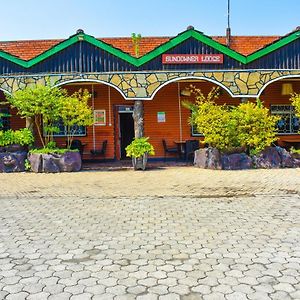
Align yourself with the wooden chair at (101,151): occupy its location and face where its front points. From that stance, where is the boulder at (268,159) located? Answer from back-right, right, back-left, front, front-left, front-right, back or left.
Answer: back-left

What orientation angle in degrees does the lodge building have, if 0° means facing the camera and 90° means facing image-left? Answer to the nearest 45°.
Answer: approximately 0°

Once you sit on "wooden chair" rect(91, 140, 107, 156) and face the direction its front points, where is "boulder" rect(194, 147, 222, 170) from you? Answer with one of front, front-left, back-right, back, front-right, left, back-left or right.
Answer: back-left
